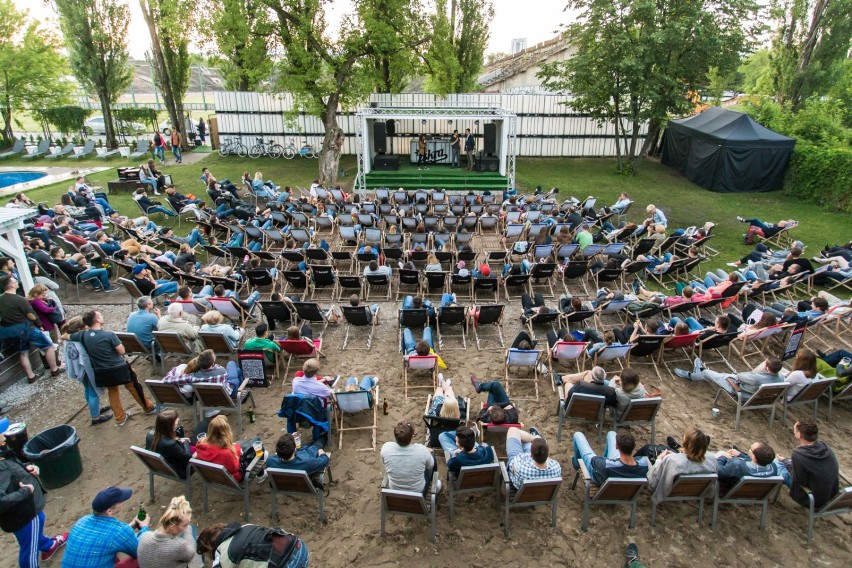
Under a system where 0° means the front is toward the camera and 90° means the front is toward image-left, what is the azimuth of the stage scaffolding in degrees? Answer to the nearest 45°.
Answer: approximately 0°

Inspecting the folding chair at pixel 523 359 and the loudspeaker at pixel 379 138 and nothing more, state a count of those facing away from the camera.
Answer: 1

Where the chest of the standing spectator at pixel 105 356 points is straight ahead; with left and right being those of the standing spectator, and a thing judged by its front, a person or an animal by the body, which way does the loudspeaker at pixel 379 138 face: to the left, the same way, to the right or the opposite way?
the opposite way

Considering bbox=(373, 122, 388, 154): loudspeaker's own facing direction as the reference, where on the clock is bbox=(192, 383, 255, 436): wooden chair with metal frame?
The wooden chair with metal frame is roughly at 12 o'clock from the loudspeaker.

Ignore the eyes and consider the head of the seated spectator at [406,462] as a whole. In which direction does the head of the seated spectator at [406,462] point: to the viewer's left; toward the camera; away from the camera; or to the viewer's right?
away from the camera

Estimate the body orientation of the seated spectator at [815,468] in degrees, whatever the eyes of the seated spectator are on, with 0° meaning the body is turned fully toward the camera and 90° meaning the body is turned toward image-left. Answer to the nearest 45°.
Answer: approximately 135°

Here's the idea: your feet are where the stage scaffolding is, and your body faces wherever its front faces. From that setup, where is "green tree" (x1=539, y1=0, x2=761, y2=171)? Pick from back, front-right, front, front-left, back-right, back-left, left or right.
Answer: left

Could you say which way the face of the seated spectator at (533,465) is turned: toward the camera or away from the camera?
away from the camera

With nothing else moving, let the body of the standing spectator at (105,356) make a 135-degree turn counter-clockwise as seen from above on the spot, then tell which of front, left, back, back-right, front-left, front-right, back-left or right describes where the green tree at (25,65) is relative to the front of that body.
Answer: right

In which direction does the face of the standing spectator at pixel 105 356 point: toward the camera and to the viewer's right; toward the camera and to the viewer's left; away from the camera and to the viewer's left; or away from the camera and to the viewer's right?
away from the camera and to the viewer's right

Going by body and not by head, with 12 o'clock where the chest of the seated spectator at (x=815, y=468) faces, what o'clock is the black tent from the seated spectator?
The black tent is roughly at 1 o'clock from the seated spectator.

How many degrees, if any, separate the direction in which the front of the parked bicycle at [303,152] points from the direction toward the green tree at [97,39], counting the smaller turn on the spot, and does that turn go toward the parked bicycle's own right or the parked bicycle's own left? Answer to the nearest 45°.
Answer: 0° — it already faces it

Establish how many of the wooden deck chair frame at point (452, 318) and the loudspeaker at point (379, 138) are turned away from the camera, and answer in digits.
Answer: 1

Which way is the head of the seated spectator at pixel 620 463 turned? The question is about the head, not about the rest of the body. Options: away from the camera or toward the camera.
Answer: away from the camera

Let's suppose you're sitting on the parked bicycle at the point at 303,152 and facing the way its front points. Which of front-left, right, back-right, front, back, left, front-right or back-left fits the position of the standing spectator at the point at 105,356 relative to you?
left

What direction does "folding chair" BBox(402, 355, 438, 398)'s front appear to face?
away from the camera
